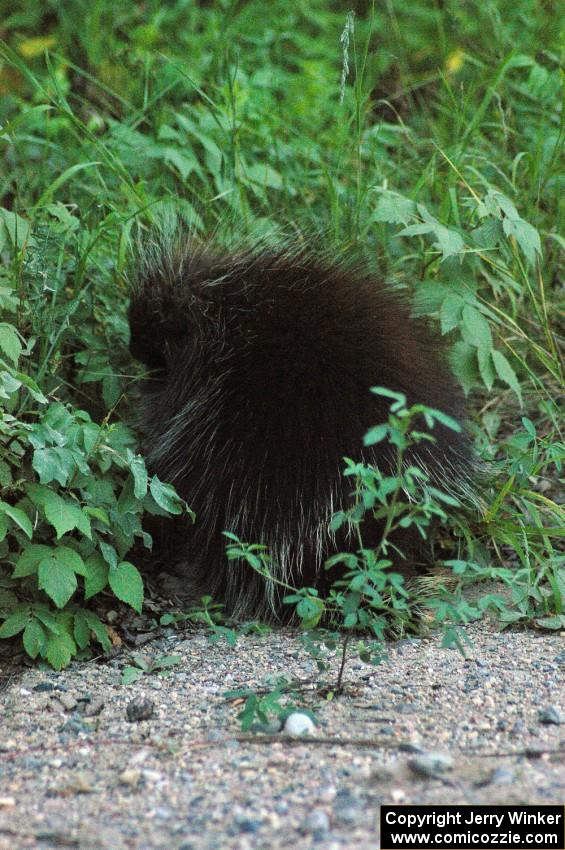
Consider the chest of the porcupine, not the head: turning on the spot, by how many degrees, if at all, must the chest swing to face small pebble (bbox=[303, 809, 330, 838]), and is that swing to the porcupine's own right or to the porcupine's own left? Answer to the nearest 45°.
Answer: approximately 90° to the porcupine's own left

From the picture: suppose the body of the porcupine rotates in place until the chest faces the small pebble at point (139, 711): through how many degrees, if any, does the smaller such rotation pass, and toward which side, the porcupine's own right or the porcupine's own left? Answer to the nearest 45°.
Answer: approximately 90° to the porcupine's own left

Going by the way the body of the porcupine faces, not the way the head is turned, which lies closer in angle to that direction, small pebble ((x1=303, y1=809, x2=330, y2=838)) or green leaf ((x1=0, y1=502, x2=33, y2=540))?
the green leaf

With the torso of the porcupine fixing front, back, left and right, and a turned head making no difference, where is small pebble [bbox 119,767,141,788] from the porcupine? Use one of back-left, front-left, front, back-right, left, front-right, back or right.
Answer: left

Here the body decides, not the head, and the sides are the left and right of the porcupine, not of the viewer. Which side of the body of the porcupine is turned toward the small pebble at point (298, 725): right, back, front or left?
left

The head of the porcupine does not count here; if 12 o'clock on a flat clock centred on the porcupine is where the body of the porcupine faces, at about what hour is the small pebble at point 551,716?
The small pebble is roughly at 8 o'clock from the porcupine.

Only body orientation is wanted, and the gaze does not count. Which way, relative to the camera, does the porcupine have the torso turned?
to the viewer's left

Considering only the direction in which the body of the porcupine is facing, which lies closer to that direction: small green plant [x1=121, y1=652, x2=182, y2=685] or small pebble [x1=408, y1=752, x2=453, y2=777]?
the small green plant

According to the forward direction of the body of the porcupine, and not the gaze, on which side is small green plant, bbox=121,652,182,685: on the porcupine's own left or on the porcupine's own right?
on the porcupine's own left
